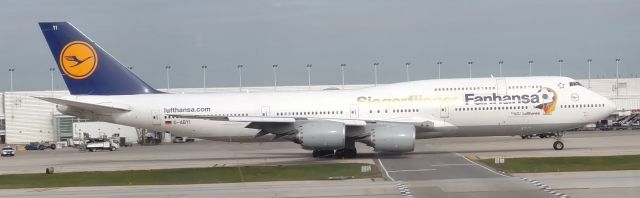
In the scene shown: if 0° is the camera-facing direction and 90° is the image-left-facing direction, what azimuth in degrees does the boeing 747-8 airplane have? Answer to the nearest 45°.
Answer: approximately 270°
